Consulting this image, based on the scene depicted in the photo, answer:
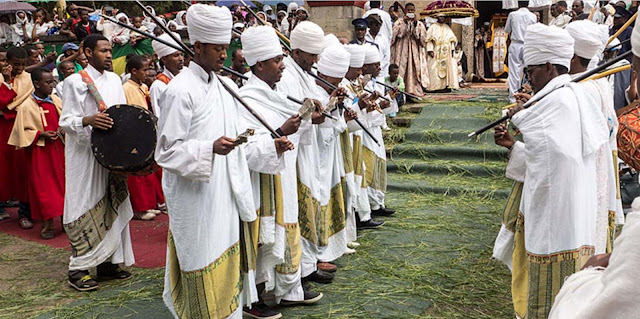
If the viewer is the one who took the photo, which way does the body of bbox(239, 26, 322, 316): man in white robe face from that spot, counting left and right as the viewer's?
facing to the right of the viewer

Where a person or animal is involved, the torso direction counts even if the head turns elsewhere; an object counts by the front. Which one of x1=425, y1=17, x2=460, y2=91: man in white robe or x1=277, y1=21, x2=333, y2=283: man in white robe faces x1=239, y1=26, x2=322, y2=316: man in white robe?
x1=425, y1=17, x2=460, y2=91: man in white robe

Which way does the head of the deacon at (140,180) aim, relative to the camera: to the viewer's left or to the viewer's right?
to the viewer's right

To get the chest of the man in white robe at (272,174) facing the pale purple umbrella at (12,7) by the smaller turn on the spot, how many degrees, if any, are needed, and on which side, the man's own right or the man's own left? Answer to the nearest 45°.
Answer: approximately 135° to the man's own left

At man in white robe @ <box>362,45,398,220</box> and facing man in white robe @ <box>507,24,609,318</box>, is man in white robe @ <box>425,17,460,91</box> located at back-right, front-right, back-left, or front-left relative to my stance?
back-left

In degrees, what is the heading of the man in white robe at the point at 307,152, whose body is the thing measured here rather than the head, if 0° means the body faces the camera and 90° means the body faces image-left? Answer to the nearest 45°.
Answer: approximately 270°

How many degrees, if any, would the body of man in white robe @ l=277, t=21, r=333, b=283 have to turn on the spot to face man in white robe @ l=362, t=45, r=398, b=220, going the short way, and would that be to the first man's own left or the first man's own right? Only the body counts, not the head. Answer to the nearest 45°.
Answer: approximately 90° to the first man's own left

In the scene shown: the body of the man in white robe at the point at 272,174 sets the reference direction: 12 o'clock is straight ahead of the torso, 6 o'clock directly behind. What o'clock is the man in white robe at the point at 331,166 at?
the man in white robe at the point at 331,166 is roughly at 10 o'clock from the man in white robe at the point at 272,174.

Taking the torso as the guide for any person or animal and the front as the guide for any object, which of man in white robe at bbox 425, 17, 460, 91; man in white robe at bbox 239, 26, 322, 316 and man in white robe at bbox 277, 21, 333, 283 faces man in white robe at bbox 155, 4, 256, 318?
man in white robe at bbox 425, 17, 460, 91

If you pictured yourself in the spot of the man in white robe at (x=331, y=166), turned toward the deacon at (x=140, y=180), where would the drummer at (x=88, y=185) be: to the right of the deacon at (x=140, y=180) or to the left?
left

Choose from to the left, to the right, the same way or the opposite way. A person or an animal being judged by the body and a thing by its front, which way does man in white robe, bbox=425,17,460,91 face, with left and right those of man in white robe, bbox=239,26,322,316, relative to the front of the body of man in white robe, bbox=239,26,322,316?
to the right
